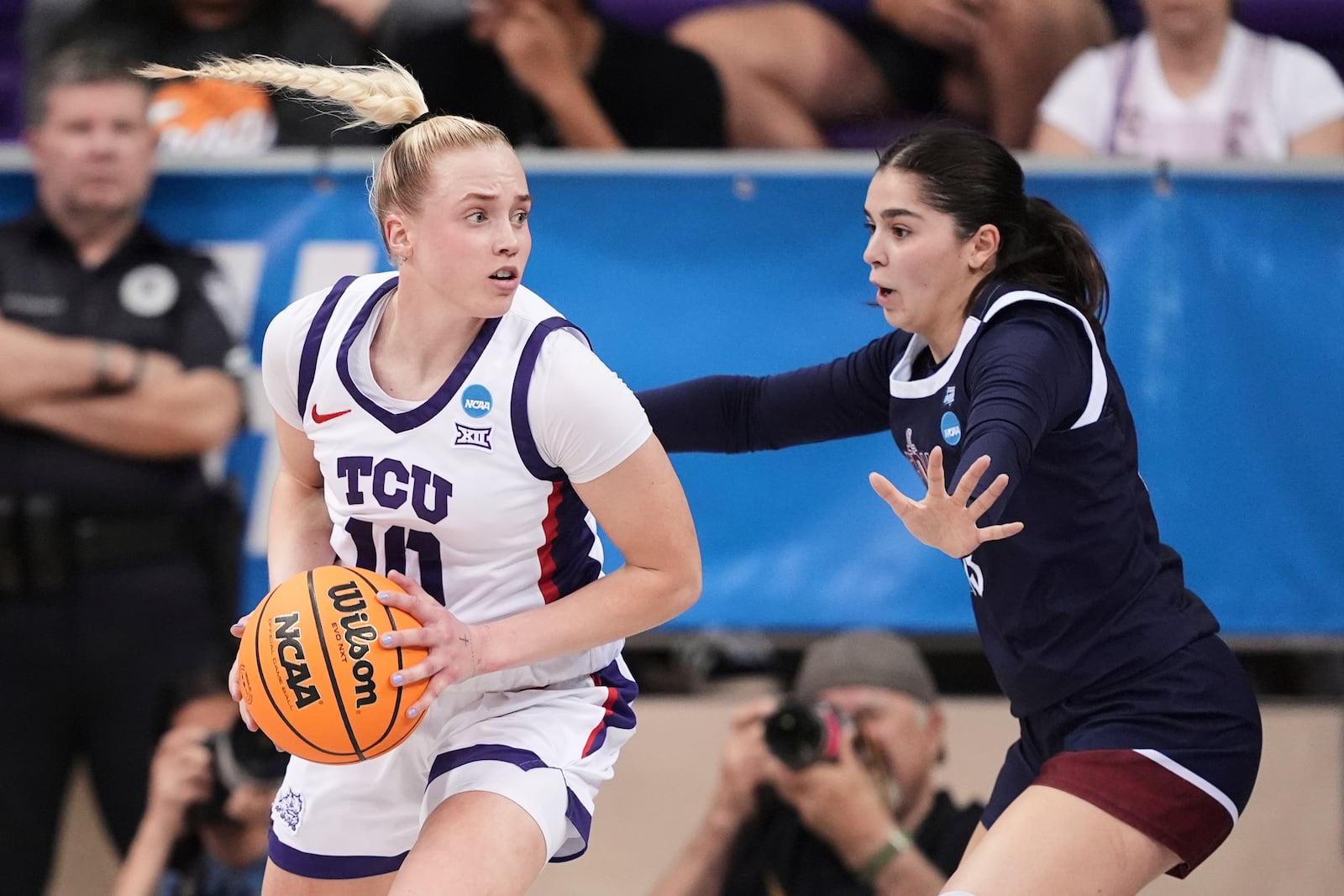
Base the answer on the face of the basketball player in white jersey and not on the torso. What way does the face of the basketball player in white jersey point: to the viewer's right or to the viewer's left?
to the viewer's right

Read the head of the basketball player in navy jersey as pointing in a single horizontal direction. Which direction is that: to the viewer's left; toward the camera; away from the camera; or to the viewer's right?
to the viewer's left

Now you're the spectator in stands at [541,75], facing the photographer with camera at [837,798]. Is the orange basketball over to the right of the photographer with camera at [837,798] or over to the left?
right

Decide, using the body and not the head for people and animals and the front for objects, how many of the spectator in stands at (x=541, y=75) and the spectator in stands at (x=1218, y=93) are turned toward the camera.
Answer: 2

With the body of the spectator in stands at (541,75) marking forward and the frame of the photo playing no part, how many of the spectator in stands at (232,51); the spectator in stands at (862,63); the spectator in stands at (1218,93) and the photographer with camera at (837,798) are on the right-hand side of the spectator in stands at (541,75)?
1

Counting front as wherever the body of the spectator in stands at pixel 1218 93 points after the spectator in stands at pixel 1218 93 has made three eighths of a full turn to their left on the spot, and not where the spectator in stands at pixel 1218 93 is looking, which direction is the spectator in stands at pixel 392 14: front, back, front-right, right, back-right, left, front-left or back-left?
back-left

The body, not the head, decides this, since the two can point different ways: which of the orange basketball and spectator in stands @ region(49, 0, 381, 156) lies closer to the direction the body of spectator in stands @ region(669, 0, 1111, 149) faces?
the orange basketball

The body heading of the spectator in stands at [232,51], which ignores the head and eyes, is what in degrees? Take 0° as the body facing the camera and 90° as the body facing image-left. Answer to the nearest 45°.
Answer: approximately 0°

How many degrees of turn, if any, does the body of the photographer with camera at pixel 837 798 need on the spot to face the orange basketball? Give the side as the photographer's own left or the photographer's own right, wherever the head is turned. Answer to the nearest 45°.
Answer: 0° — they already face it

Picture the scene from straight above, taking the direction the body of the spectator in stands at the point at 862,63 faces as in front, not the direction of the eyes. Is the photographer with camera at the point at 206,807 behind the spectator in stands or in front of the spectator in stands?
in front
